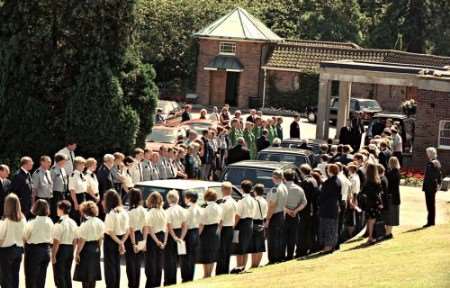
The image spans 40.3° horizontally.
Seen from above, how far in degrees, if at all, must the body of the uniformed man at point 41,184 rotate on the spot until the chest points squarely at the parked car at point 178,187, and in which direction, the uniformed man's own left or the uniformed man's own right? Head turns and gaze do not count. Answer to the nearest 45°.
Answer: approximately 45° to the uniformed man's own left

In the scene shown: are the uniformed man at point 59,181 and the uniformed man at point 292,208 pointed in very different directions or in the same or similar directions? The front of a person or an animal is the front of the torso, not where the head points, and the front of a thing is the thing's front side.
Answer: very different directions

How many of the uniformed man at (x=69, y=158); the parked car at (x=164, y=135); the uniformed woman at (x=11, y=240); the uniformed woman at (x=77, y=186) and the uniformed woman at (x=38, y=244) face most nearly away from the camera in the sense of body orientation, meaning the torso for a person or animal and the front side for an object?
2

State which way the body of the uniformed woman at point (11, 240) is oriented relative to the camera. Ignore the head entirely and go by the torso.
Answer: away from the camera

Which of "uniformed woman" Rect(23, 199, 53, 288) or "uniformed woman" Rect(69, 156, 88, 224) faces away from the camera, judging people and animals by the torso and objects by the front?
"uniformed woman" Rect(23, 199, 53, 288)

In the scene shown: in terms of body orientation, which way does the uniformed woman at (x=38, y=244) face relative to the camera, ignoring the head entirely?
away from the camera

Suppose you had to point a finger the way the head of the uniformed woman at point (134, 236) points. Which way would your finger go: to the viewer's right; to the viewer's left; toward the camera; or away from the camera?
away from the camera

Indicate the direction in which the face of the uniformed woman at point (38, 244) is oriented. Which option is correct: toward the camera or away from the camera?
away from the camera
